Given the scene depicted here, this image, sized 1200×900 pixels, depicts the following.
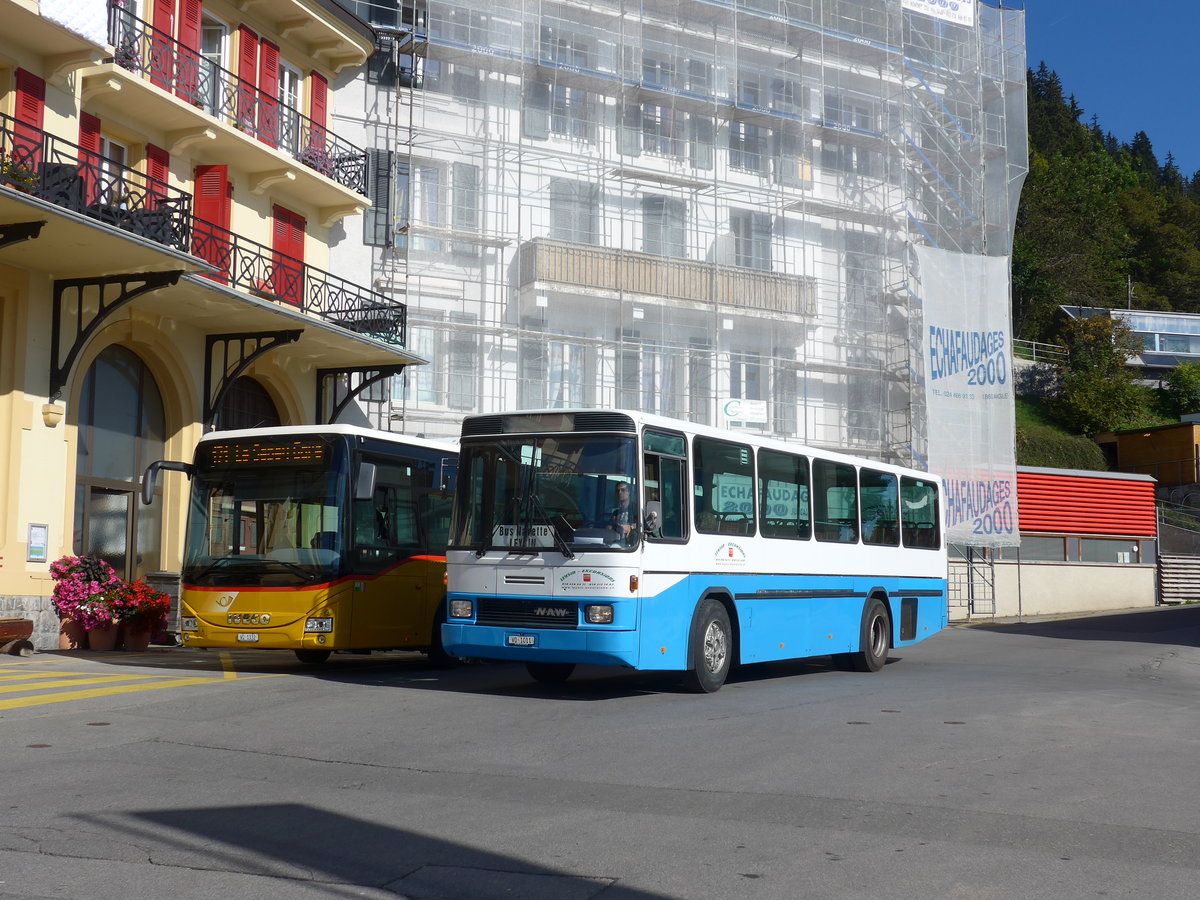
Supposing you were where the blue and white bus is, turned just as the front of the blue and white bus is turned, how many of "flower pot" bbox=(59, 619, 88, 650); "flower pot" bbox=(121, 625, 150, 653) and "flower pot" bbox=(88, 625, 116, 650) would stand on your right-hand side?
3

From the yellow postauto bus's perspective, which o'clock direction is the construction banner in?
The construction banner is roughly at 6 o'clock from the yellow postauto bus.

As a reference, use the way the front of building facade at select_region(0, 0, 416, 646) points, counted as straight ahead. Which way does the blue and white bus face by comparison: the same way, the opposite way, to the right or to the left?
to the right

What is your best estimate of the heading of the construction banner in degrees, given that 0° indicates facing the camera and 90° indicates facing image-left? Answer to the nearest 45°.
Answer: approximately 0°

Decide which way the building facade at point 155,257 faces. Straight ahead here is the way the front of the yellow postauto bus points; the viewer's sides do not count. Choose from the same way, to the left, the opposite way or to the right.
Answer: to the left

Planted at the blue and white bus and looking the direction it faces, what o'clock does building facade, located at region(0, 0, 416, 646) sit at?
The building facade is roughly at 3 o'clock from the blue and white bus.
